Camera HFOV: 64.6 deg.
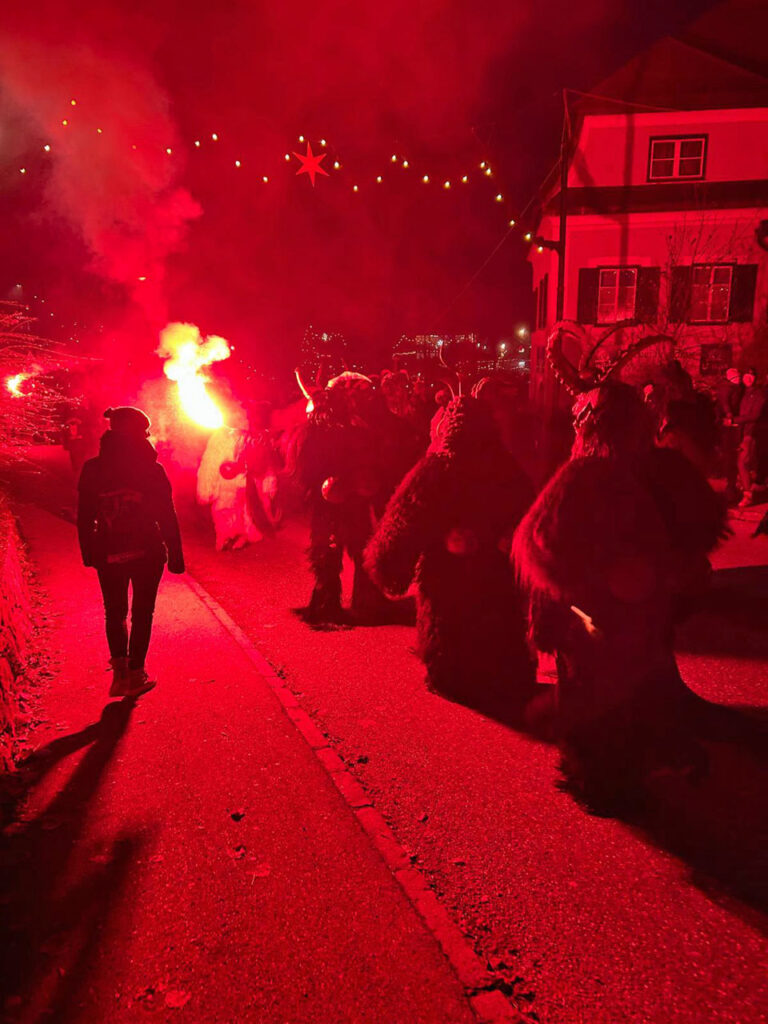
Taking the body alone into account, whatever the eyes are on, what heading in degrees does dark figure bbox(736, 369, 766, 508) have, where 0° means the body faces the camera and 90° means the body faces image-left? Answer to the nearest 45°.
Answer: approximately 45°

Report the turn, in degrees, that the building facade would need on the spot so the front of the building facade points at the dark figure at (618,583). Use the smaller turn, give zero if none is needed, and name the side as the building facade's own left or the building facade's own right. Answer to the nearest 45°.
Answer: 0° — it already faces them

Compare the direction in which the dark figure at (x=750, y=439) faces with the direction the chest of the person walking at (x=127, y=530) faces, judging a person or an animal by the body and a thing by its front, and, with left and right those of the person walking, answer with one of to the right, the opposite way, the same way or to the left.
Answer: to the left

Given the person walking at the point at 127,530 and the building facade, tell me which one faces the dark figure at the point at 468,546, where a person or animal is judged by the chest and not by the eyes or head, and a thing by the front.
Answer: the building facade

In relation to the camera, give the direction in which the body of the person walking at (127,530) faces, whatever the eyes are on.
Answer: away from the camera

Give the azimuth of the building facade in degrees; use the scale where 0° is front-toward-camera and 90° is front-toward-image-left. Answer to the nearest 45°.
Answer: approximately 0°

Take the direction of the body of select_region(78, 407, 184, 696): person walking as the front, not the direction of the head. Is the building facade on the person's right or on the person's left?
on the person's right
